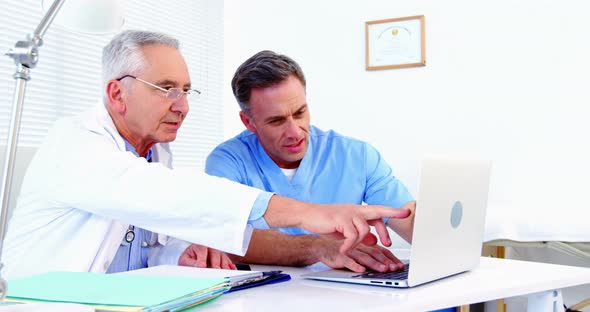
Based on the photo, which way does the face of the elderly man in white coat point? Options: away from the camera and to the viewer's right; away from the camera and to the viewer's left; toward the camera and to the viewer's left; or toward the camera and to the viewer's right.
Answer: toward the camera and to the viewer's right

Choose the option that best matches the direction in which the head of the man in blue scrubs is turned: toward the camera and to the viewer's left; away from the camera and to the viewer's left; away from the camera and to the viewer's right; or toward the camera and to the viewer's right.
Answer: toward the camera and to the viewer's right

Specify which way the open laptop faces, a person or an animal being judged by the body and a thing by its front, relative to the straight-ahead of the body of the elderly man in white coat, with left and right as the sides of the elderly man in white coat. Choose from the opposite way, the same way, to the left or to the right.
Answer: the opposite way

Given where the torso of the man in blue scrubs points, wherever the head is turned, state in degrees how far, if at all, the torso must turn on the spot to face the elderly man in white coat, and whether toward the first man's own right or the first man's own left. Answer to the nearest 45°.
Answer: approximately 90° to the first man's own right

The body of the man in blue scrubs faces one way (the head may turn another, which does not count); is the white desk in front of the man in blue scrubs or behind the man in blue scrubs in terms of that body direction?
in front

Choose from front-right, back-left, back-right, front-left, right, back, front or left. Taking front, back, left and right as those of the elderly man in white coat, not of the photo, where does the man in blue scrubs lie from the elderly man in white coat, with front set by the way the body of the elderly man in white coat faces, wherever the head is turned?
left

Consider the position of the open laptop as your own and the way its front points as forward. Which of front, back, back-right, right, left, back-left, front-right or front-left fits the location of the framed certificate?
front-right

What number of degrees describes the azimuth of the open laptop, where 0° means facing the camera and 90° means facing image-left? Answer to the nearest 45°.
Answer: approximately 135°

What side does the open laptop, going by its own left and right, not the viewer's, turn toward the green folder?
left

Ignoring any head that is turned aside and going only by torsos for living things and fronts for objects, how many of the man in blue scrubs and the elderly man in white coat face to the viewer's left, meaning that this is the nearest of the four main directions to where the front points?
0

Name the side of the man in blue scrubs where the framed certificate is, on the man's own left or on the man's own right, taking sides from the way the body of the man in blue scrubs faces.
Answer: on the man's own left

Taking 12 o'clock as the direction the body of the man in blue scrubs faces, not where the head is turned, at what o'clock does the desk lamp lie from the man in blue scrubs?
The desk lamp is roughly at 2 o'clock from the man in blue scrubs.

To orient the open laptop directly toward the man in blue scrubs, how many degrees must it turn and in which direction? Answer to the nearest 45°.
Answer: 0° — it already faces them

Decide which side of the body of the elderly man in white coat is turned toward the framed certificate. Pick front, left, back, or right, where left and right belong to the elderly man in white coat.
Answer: left

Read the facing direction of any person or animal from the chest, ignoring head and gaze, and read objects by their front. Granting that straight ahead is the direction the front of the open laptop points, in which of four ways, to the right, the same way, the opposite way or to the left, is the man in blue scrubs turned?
the opposite way

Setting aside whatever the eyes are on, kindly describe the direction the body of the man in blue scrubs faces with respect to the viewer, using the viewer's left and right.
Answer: facing the viewer and to the right of the viewer
